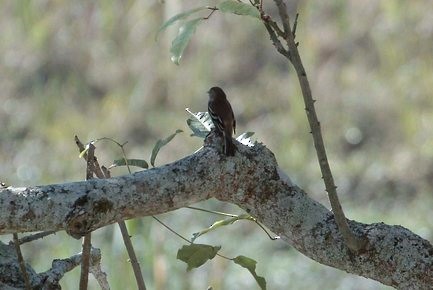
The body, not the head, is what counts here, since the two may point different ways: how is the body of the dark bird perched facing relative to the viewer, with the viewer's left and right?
facing away from the viewer and to the left of the viewer
